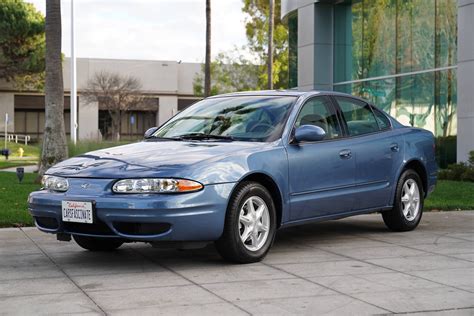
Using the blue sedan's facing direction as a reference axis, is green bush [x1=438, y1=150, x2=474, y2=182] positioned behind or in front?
behind

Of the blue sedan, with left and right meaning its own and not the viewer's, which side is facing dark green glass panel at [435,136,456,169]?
back

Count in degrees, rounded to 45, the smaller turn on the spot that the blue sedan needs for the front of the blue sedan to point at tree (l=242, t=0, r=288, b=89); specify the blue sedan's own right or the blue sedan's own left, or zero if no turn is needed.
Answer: approximately 135° to the blue sedan's own right

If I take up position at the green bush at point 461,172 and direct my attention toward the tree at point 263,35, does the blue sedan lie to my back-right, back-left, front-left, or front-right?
back-left

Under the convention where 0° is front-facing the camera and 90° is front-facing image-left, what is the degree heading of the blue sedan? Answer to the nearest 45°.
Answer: approximately 45°
